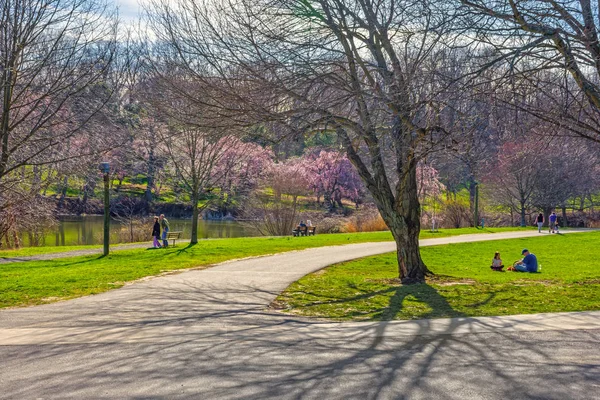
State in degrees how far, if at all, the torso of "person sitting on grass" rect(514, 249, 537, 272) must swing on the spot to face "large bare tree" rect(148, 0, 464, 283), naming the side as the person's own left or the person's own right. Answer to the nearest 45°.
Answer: approximately 45° to the person's own left

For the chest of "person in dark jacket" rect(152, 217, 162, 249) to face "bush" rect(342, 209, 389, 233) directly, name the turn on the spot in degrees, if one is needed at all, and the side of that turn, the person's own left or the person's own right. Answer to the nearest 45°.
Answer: approximately 135° to the person's own right

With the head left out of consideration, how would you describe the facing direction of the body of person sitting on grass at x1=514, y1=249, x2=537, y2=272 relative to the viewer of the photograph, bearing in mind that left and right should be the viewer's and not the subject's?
facing to the left of the viewer

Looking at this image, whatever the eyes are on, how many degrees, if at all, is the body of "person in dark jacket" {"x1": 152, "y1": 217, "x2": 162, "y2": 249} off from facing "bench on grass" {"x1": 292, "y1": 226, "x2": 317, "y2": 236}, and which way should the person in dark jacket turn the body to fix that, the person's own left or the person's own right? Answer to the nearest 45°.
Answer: approximately 135° to the person's own right
